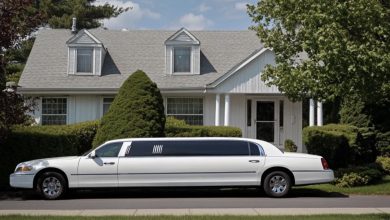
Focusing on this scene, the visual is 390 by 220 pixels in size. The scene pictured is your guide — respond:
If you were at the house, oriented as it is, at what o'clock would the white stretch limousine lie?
The white stretch limousine is roughly at 12 o'clock from the house.

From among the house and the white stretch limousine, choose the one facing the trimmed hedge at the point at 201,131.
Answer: the house

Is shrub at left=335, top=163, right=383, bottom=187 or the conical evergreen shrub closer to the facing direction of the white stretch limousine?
the conical evergreen shrub

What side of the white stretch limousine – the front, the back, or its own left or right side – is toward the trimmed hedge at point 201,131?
right

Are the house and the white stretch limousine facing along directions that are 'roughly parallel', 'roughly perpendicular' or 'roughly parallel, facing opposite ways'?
roughly perpendicular

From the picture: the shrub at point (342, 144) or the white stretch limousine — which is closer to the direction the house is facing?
the white stretch limousine

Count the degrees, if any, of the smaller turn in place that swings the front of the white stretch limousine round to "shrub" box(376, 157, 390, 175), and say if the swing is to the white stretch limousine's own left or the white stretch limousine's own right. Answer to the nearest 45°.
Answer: approximately 135° to the white stretch limousine's own right

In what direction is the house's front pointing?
toward the camera

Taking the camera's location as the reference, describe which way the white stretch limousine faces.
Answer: facing to the left of the viewer

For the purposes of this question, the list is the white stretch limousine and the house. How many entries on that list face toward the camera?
1

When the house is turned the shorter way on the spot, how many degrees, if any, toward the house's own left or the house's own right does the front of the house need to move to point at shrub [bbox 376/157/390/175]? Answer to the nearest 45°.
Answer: approximately 45° to the house's own left

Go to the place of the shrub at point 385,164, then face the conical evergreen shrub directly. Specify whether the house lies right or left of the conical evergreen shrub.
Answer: right

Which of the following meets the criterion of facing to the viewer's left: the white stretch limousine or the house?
the white stretch limousine

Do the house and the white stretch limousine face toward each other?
no

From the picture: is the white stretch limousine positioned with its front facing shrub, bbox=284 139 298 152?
no

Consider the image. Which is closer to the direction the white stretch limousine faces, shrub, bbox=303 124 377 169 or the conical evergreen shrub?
the conical evergreen shrub

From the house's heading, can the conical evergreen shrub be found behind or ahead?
ahead

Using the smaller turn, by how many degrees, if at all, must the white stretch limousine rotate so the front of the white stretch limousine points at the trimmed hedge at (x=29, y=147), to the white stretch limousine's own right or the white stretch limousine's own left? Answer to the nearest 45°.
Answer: approximately 45° to the white stretch limousine's own right

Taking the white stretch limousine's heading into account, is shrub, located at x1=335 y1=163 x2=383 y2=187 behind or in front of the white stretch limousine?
behind
